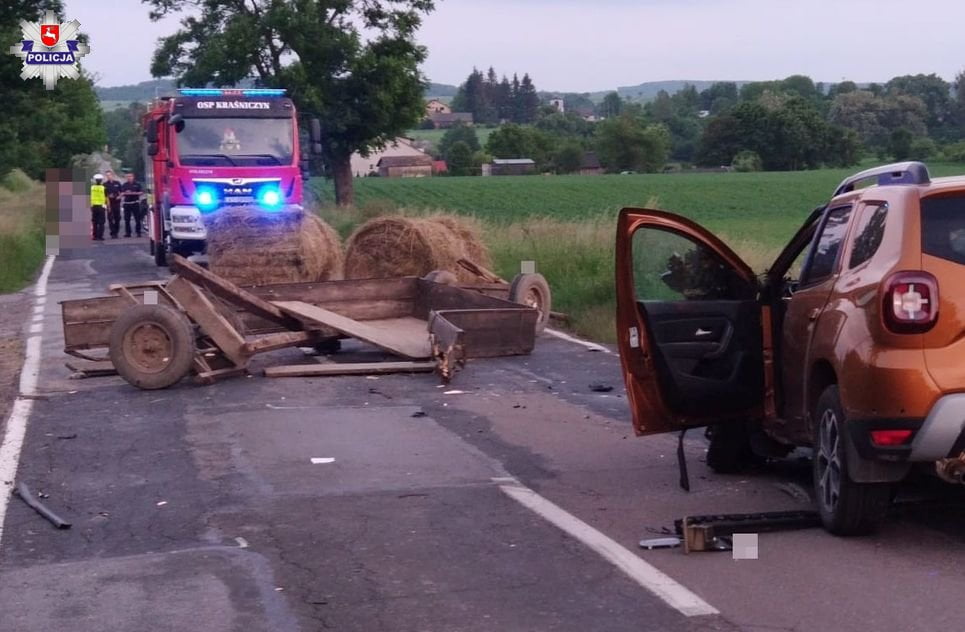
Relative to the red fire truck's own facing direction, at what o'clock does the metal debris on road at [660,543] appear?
The metal debris on road is roughly at 12 o'clock from the red fire truck.

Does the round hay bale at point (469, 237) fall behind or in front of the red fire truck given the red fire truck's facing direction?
in front

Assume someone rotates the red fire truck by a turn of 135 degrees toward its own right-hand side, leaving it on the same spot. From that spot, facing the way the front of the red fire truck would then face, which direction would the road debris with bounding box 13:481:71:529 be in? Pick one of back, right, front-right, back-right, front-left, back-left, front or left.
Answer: back-left

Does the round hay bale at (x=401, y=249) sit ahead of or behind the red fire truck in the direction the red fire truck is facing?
ahead

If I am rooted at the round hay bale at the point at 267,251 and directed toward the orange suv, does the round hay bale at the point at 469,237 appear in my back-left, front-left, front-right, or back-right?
front-left

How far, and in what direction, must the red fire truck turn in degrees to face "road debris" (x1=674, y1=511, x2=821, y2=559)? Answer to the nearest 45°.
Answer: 0° — it already faces it

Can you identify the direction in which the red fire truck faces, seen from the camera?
facing the viewer

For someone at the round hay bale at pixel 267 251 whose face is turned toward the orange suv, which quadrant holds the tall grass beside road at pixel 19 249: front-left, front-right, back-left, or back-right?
back-right

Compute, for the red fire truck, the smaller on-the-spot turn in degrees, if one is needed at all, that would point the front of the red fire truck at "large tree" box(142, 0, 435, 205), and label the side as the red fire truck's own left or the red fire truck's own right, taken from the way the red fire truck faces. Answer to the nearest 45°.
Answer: approximately 180°

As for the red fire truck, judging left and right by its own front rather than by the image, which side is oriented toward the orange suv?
front

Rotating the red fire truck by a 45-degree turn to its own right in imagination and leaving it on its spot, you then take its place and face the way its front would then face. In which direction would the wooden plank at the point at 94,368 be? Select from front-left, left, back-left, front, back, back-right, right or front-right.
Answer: front-left
